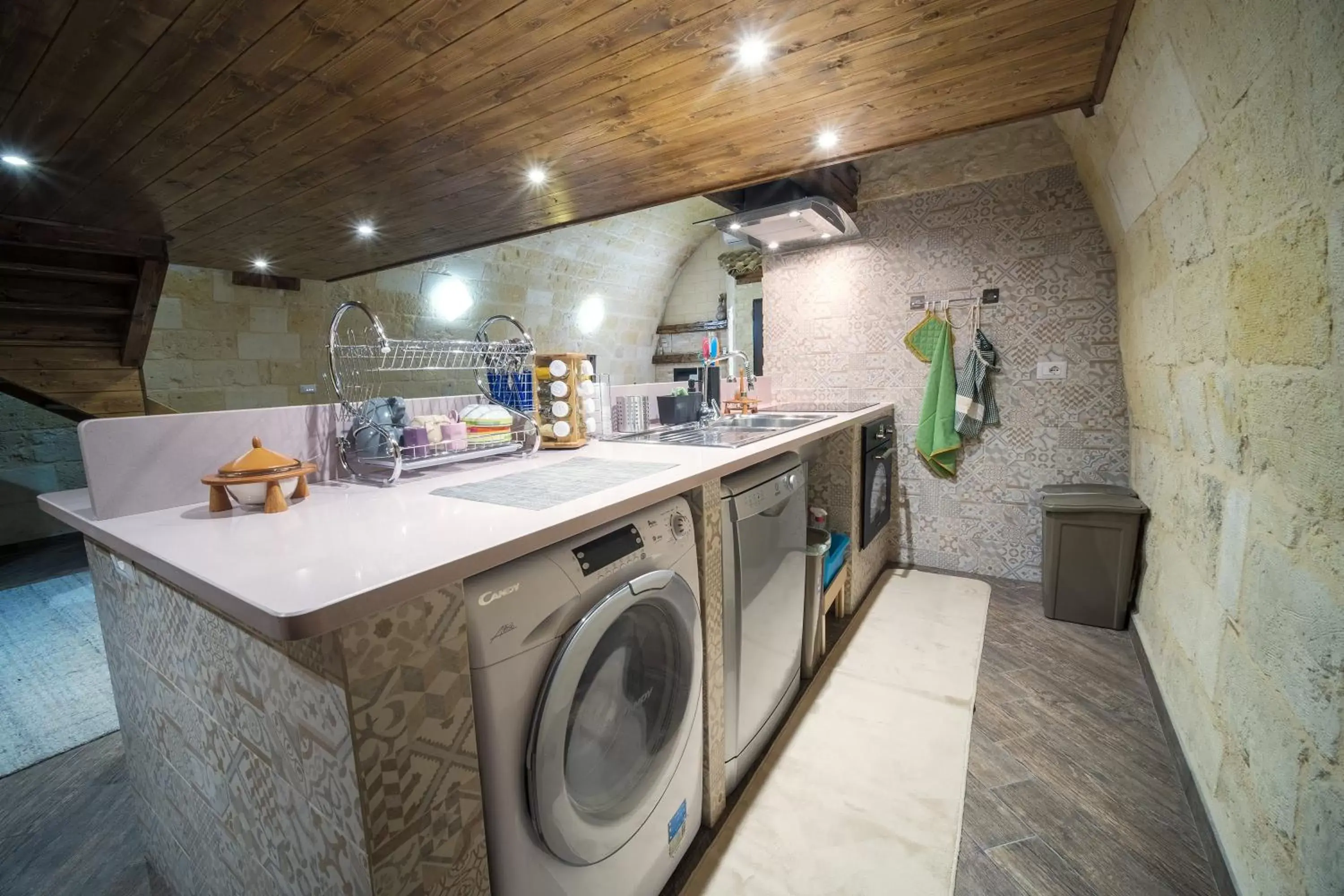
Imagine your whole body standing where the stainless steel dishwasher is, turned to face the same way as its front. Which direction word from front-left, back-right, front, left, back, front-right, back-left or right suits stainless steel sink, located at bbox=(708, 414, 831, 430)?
back-left

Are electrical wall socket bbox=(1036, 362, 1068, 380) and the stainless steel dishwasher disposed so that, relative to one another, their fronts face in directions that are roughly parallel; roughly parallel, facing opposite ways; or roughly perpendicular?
roughly perpendicular

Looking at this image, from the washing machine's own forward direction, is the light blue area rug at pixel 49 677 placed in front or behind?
behind

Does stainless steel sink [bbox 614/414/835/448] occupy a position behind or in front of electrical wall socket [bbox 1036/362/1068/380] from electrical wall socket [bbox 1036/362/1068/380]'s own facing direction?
in front

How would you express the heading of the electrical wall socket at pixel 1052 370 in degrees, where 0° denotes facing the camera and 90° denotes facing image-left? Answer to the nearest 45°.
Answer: approximately 0°

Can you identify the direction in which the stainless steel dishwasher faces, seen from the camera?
facing the viewer and to the right of the viewer

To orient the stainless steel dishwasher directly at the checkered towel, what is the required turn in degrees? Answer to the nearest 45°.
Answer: approximately 90° to its left

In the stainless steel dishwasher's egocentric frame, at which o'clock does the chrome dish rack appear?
The chrome dish rack is roughly at 4 o'clock from the stainless steel dishwasher.

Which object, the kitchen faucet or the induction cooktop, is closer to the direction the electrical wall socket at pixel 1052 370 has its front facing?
the kitchen faucet

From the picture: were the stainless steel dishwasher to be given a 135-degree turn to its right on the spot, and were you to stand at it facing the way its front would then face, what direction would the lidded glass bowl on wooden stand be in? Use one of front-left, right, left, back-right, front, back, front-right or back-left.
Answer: front-left

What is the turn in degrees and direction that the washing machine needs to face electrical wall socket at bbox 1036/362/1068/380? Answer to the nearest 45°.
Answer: approximately 90° to its left

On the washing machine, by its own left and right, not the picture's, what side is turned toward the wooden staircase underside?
back

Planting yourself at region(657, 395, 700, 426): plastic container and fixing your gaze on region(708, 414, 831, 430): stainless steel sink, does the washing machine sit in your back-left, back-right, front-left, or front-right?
back-right

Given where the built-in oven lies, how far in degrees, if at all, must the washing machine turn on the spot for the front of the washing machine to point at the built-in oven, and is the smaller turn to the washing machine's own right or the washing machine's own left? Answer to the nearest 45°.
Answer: approximately 90° to the washing machine's own left
